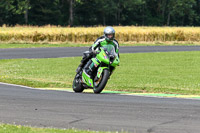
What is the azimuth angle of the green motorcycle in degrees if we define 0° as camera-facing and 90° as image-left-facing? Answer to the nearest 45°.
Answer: approximately 315°

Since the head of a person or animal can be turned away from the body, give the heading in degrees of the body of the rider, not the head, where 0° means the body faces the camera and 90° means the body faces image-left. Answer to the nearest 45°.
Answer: approximately 315°
